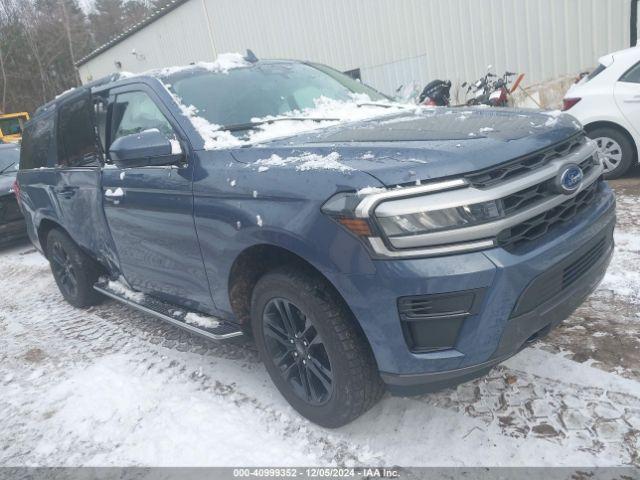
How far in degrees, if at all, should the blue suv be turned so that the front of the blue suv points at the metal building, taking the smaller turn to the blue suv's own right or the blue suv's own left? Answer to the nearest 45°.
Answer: approximately 135° to the blue suv's own left

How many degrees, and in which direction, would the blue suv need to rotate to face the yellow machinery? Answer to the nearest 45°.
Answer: approximately 180°

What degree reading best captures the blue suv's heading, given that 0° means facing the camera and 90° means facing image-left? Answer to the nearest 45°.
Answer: approximately 315°

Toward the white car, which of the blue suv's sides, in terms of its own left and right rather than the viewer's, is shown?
left

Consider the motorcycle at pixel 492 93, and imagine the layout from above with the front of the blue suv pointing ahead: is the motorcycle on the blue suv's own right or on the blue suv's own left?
on the blue suv's own left
